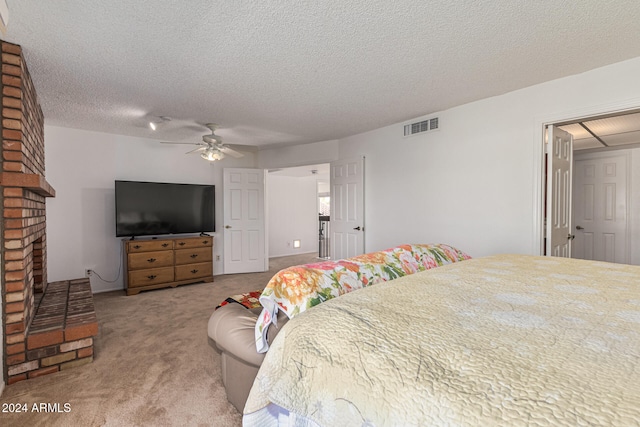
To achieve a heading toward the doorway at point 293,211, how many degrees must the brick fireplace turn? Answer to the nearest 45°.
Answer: approximately 45° to its left

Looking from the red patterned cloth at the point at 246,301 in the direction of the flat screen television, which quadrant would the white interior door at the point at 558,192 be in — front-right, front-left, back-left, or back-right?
back-right

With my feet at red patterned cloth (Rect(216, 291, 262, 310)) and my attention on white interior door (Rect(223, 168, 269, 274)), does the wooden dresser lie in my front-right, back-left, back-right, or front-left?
front-left

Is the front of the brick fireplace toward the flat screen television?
no

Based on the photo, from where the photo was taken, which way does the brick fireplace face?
to the viewer's right

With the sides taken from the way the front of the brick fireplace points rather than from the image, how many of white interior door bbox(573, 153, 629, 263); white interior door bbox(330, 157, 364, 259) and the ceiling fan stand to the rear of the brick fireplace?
0

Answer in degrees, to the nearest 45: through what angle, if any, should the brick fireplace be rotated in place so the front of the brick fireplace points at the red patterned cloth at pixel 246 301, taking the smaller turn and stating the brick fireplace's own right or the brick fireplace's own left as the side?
approximately 45° to the brick fireplace's own right

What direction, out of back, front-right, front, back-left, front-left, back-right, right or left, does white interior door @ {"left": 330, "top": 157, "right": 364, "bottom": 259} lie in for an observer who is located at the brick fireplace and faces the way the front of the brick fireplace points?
front

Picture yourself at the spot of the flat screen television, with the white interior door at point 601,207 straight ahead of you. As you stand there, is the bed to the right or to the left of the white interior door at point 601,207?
right

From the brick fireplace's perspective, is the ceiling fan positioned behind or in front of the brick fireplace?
in front
